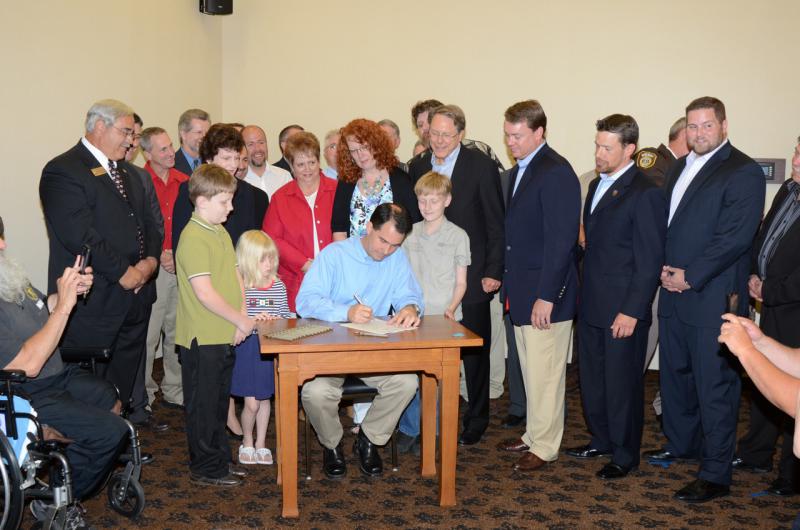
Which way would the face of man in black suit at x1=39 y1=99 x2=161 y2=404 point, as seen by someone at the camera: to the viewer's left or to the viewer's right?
to the viewer's right

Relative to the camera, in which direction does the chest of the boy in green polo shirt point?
to the viewer's right

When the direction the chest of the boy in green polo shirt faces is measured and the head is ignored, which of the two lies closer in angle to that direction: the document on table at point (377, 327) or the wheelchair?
the document on table

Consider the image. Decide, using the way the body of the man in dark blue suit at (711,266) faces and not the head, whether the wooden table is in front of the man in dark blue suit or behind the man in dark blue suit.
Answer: in front

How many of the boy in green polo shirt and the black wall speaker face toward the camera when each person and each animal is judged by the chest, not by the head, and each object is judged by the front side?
1

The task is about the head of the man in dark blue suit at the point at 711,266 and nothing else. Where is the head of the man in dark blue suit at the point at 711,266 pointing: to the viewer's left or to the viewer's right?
to the viewer's left

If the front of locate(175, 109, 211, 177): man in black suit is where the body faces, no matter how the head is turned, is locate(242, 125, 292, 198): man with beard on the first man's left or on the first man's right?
on the first man's left

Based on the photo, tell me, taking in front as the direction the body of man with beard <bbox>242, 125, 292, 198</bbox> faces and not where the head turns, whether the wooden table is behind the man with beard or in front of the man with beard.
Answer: in front

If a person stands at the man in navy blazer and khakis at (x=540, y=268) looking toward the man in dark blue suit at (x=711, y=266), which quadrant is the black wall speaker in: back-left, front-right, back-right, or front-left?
back-left

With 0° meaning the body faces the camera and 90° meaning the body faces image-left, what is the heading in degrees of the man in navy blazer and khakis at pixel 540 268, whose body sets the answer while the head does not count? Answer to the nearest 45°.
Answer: approximately 45°

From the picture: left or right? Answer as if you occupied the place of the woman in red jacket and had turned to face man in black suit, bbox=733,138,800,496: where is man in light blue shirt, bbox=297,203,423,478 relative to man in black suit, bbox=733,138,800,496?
right

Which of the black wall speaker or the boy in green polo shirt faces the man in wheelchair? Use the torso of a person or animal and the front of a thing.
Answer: the black wall speaker
